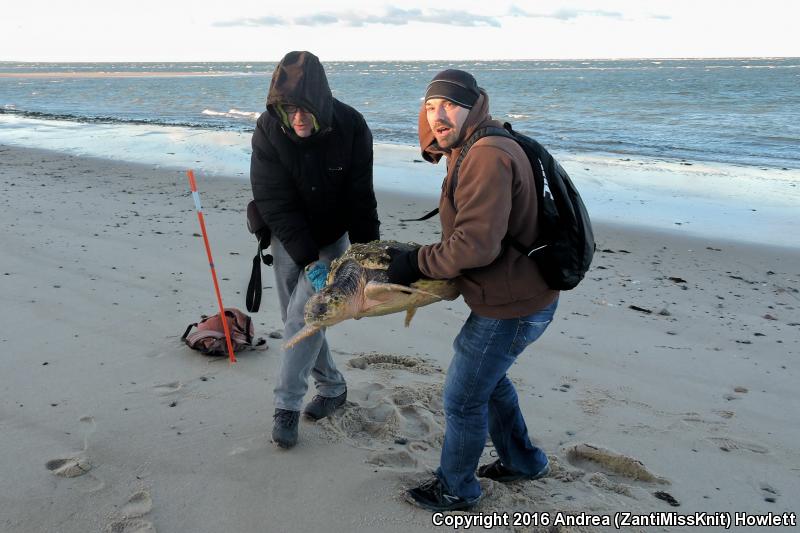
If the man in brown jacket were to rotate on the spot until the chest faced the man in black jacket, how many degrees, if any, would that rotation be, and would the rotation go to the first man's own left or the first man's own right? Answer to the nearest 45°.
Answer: approximately 45° to the first man's own right

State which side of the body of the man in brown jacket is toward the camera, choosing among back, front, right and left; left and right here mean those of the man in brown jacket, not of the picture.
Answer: left

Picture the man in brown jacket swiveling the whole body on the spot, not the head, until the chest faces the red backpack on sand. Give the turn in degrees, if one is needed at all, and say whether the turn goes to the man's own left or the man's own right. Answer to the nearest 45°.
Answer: approximately 45° to the man's own right
